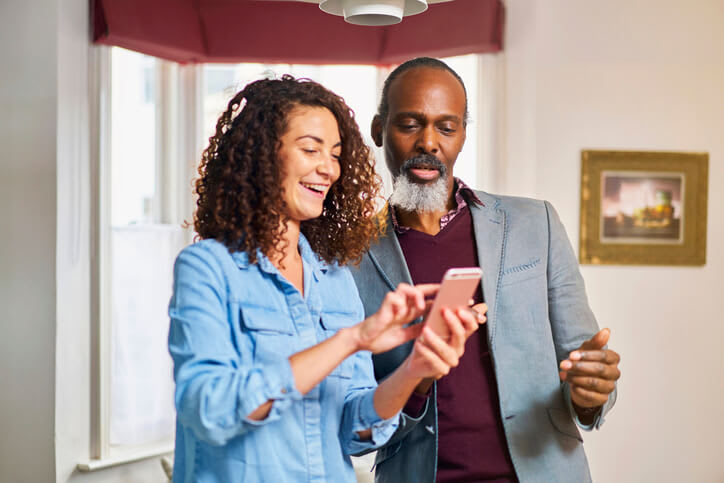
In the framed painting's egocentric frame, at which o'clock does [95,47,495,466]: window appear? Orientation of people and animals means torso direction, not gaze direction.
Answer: The window is roughly at 2 o'clock from the framed painting.

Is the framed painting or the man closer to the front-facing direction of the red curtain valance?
the man

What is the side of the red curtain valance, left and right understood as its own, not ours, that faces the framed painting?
left

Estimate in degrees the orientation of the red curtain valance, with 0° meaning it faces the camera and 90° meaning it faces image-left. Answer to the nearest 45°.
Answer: approximately 0°

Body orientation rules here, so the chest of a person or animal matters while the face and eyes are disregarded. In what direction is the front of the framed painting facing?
toward the camera

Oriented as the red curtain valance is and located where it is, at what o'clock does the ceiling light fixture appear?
The ceiling light fixture is roughly at 12 o'clock from the red curtain valance.

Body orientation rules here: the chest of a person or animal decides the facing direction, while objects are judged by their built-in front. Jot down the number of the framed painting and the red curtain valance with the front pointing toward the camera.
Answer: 2

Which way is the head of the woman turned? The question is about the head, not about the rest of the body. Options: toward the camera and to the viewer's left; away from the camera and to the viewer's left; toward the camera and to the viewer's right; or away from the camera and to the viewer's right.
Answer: toward the camera and to the viewer's right

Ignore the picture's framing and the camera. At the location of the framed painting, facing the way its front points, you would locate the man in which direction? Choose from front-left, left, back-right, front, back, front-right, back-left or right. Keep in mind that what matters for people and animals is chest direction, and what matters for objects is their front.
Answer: front

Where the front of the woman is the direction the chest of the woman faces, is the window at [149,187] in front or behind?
behind
